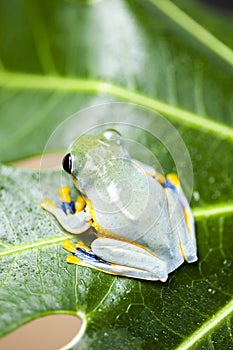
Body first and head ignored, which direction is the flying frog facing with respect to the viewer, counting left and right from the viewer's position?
facing away from the viewer and to the left of the viewer
